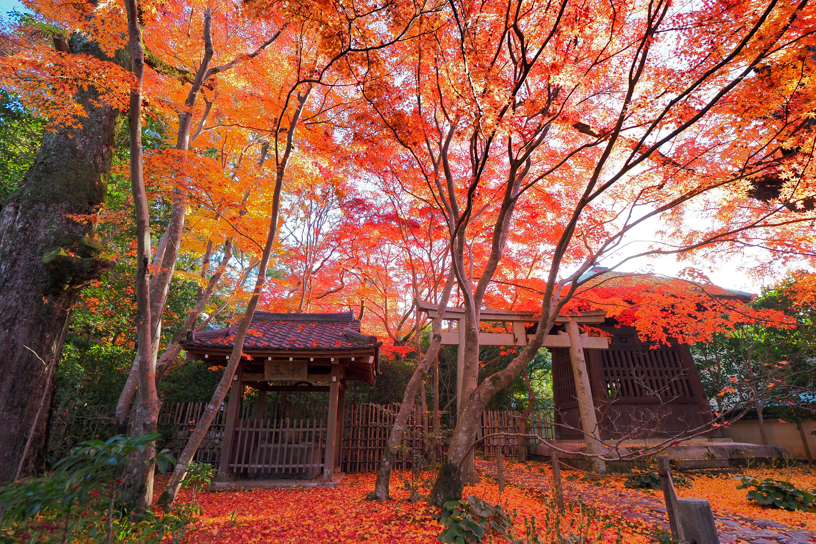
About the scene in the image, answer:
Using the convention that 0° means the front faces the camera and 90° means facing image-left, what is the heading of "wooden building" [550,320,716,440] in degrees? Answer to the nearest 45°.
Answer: approximately 0°

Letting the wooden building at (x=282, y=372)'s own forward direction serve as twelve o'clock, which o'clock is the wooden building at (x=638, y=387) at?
the wooden building at (x=638, y=387) is roughly at 9 o'clock from the wooden building at (x=282, y=372).

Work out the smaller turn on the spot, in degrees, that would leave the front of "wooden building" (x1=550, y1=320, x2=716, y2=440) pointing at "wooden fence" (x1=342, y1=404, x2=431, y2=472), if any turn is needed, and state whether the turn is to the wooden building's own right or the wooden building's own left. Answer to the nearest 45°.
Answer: approximately 45° to the wooden building's own right

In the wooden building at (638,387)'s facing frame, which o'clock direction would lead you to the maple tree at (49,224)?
The maple tree is roughly at 1 o'clock from the wooden building.

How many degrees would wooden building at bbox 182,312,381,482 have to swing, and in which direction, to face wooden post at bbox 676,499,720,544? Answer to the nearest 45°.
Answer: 0° — it already faces it

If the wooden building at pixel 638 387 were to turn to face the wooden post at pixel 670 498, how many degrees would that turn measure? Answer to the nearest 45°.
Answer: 0° — it already faces it

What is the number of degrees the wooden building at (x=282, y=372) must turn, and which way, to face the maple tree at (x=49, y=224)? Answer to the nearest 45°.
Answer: approximately 45° to its right

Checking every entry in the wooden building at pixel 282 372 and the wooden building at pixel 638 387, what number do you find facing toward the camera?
2

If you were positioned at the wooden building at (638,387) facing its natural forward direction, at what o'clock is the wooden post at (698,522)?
The wooden post is roughly at 12 o'clock from the wooden building.

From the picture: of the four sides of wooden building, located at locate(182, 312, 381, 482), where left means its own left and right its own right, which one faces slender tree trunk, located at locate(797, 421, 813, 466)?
left
